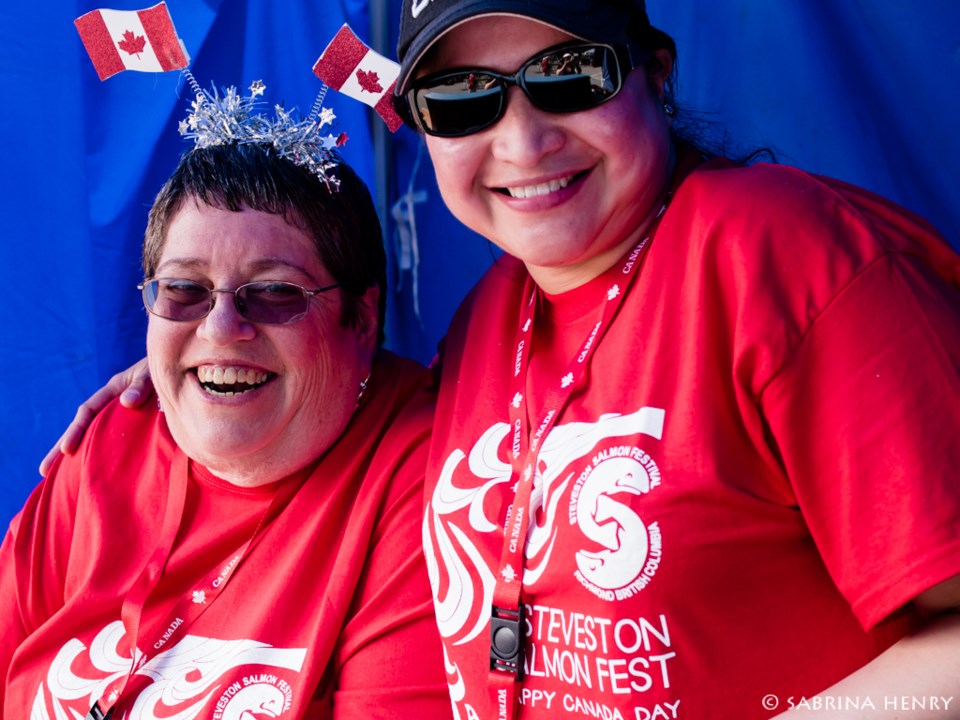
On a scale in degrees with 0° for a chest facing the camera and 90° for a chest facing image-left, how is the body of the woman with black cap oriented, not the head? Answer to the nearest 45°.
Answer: approximately 45°

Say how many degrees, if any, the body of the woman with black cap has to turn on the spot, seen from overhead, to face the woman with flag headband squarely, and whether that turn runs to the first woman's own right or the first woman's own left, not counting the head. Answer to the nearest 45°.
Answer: approximately 90° to the first woman's own right
